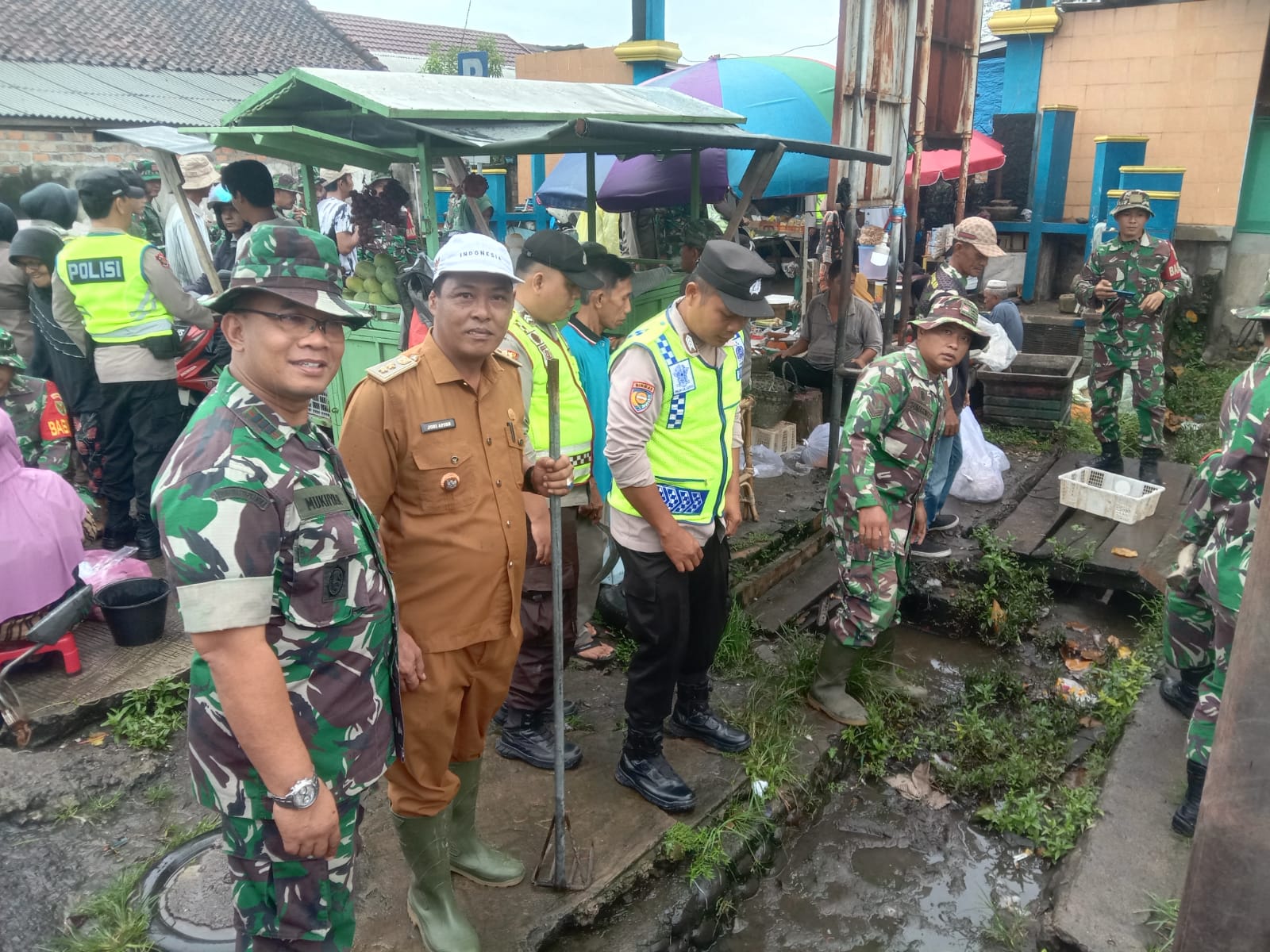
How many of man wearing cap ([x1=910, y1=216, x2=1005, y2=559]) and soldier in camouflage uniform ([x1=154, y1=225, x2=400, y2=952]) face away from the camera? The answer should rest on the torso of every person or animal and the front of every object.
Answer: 0

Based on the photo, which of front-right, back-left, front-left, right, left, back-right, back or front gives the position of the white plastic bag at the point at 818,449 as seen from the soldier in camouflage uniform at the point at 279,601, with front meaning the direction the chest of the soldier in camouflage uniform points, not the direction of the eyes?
left

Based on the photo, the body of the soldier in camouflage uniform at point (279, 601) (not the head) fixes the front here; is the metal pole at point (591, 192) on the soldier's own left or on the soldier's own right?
on the soldier's own left

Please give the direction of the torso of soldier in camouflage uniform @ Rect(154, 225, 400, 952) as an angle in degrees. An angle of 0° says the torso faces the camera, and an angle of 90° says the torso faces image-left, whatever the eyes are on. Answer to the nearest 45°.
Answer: approximately 315°

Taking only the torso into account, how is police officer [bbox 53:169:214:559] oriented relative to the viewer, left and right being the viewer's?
facing away from the viewer and to the right of the viewer
